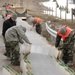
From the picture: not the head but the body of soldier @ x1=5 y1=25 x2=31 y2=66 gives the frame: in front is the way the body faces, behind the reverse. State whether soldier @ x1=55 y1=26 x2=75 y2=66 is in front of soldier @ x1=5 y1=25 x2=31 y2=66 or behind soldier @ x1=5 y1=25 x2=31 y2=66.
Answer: in front

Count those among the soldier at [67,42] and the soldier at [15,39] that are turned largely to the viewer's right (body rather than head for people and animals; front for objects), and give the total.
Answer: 1

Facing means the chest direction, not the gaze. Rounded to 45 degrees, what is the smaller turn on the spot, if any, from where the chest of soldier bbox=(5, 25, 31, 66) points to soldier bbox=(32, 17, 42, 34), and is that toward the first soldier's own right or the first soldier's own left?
approximately 90° to the first soldier's own left

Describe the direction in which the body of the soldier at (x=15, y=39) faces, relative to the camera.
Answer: to the viewer's right

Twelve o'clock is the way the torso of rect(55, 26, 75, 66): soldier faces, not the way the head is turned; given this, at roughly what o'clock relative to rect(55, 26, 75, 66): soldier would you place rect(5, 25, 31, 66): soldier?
rect(5, 25, 31, 66): soldier is roughly at 1 o'clock from rect(55, 26, 75, 66): soldier.

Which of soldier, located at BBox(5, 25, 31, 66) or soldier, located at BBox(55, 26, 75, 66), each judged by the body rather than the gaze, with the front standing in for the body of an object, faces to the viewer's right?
soldier, located at BBox(5, 25, 31, 66)

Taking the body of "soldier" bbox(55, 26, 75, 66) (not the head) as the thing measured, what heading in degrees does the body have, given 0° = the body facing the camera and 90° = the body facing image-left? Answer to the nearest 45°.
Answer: approximately 45°

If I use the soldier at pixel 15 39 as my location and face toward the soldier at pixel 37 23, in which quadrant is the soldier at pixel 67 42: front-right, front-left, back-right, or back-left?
front-right
